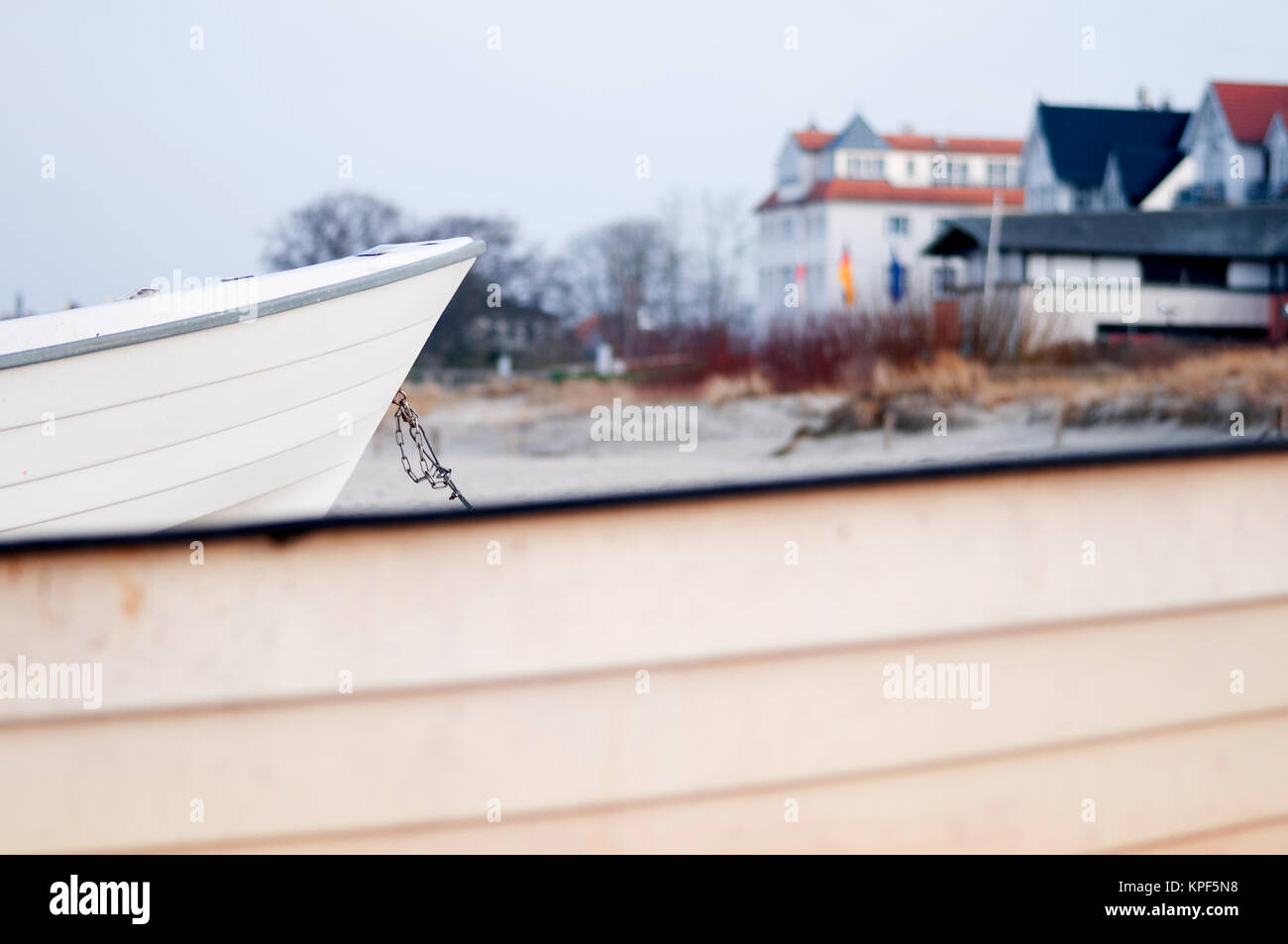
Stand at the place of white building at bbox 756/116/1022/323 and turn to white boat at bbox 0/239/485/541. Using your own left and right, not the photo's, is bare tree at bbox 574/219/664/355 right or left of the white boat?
right

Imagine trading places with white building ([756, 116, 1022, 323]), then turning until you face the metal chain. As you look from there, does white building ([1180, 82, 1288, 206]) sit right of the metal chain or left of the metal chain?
left

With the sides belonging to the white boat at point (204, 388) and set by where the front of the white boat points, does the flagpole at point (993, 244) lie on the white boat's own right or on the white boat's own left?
on the white boat's own left

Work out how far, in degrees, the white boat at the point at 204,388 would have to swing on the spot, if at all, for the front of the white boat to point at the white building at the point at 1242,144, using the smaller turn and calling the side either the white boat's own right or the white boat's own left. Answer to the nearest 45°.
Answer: approximately 45° to the white boat's own left

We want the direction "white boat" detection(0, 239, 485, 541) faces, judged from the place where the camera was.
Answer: facing to the right of the viewer

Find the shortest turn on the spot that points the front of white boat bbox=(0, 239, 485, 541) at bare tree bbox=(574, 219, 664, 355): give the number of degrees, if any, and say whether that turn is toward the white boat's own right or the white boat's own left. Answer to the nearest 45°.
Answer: approximately 90° to the white boat's own left

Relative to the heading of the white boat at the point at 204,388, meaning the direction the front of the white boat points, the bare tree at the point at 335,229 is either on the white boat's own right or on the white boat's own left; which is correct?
on the white boat's own left
